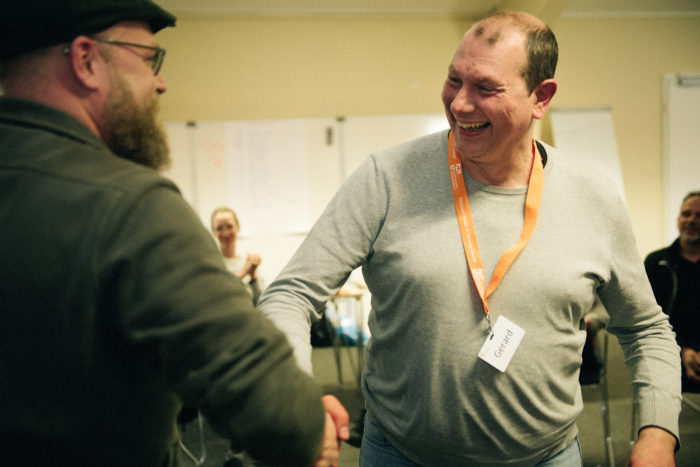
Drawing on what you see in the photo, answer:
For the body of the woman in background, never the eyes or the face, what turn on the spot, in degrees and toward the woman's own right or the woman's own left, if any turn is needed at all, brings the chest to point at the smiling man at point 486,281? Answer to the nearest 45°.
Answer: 0° — they already face them

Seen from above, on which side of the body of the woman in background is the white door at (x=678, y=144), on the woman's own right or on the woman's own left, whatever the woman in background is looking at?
on the woman's own left

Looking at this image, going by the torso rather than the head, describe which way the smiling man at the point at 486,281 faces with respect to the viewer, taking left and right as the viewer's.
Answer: facing the viewer

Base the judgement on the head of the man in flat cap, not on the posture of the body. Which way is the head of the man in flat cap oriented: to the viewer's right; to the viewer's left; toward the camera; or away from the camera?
to the viewer's right

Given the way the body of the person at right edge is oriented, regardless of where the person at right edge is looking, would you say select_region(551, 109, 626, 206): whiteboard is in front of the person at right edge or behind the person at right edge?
behind

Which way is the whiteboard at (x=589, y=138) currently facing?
toward the camera

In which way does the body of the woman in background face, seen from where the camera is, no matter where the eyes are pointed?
toward the camera

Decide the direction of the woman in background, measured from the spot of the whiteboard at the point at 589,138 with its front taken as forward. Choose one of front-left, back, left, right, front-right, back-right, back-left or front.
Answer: front-right

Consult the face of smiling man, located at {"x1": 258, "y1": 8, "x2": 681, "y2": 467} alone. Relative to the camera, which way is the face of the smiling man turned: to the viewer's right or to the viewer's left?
to the viewer's left

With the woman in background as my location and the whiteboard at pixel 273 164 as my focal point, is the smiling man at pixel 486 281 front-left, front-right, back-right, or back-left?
back-right

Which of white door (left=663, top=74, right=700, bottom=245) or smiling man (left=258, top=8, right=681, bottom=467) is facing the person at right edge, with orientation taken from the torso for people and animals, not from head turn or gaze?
the white door

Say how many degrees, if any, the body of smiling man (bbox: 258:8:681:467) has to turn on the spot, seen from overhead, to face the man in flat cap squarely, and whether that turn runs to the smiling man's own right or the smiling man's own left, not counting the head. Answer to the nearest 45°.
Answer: approximately 45° to the smiling man's own right

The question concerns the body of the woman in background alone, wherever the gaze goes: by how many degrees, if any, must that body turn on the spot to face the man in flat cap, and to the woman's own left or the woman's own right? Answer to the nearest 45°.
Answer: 0° — they already face them
